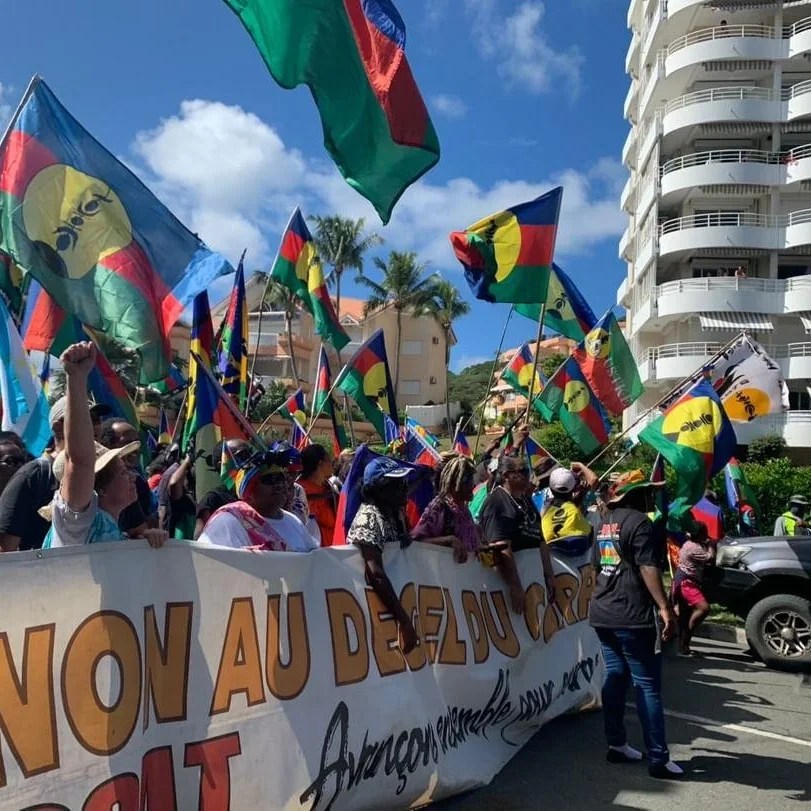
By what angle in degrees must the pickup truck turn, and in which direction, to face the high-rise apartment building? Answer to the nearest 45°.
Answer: approximately 90° to its right

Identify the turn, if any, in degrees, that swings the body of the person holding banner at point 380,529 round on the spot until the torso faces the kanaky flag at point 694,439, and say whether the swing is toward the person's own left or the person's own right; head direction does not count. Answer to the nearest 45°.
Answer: approximately 90° to the person's own left

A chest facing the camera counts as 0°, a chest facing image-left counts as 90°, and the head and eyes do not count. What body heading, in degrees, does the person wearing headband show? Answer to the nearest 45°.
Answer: approximately 315°

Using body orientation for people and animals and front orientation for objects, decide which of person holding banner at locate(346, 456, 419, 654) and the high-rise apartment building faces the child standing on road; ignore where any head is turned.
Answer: the high-rise apartment building

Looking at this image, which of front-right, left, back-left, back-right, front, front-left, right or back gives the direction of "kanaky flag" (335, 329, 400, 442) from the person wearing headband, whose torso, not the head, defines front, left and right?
back-left

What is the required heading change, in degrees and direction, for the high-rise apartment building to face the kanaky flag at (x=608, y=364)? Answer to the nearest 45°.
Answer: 0° — it already faces it

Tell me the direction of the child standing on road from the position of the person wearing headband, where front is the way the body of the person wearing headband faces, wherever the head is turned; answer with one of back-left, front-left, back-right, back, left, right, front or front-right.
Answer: left
